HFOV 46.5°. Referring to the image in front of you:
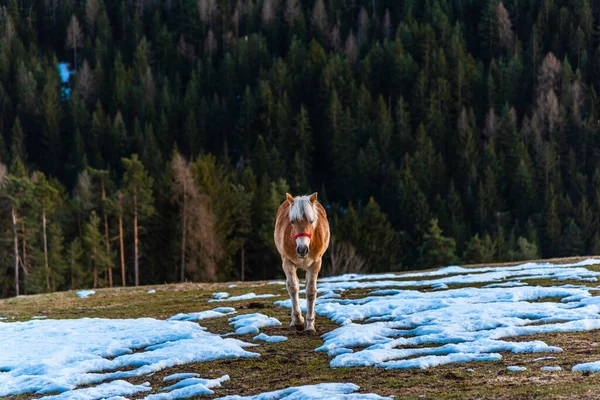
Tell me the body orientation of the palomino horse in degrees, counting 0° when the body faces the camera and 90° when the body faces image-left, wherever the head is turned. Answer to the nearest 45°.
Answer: approximately 0°
